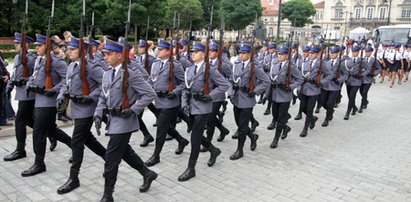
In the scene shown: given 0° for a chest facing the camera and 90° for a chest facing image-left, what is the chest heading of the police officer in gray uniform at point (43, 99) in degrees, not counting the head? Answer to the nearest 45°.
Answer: approximately 45°

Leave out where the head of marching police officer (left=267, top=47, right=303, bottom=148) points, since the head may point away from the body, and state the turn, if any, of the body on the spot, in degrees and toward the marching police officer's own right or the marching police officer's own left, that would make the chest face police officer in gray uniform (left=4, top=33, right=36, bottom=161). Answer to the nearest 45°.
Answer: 0° — they already face them

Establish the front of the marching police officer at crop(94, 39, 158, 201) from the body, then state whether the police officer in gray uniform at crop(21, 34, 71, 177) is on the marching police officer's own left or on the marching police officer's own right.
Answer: on the marching police officer's own right

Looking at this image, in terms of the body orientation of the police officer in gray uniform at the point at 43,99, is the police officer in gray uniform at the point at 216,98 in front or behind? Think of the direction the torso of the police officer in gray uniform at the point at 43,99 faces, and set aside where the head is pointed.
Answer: behind

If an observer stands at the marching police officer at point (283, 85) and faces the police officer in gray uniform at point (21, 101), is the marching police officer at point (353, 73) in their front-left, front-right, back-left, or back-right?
back-right

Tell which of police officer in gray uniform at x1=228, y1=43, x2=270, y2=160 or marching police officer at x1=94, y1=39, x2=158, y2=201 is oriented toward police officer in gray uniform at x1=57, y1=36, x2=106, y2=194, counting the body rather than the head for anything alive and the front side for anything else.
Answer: police officer in gray uniform at x1=228, y1=43, x2=270, y2=160

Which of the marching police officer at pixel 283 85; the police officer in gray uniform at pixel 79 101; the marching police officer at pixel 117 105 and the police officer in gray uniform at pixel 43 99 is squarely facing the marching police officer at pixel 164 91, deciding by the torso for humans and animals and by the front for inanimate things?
the marching police officer at pixel 283 85

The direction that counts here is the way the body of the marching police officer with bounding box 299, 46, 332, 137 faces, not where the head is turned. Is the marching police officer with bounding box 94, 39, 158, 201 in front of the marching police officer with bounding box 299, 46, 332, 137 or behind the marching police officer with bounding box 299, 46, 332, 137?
in front

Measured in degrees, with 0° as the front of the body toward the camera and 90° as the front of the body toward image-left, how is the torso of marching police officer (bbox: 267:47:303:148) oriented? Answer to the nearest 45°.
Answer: approximately 45°

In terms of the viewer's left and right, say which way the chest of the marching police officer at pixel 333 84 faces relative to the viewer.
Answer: facing the viewer and to the left of the viewer

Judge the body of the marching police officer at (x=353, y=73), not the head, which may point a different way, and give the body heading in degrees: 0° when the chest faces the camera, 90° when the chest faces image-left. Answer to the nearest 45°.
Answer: approximately 45°

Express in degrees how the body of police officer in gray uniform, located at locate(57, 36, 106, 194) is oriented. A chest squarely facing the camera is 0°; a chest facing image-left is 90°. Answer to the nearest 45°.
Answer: approximately 45°
